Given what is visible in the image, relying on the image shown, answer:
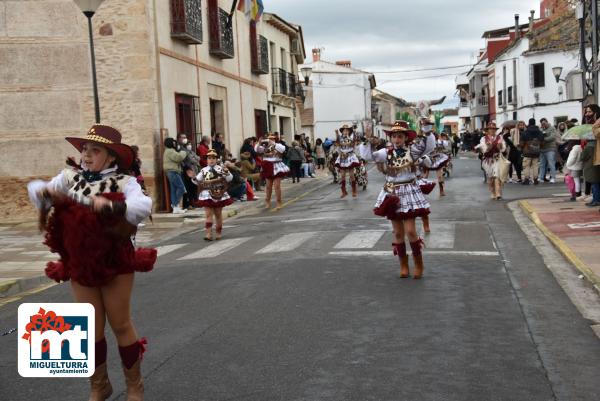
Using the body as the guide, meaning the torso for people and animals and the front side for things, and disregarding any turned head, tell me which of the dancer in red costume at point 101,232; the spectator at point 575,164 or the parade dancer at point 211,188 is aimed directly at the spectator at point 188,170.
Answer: the spectator at point 575,164

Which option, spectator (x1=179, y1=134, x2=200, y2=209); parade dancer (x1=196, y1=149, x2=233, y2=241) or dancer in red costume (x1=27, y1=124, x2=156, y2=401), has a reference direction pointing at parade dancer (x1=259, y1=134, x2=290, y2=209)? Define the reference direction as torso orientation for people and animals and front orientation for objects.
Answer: the spectator

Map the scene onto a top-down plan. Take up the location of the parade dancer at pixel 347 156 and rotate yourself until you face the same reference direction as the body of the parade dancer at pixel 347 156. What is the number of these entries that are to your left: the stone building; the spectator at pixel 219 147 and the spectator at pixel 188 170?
0

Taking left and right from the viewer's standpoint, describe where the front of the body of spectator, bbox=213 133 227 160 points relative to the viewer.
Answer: facing to the right of the viewer

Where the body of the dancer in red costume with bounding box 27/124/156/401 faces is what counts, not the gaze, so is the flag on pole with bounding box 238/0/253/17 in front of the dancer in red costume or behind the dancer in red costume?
behind

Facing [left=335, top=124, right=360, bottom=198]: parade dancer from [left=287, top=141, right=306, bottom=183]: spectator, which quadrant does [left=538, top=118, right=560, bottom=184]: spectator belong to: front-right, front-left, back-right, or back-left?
front-left

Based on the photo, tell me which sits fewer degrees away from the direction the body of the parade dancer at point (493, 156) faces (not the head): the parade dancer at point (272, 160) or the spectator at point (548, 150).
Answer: the parade dancer

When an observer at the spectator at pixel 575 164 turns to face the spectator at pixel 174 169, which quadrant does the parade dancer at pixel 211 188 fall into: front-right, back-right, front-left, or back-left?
front-left

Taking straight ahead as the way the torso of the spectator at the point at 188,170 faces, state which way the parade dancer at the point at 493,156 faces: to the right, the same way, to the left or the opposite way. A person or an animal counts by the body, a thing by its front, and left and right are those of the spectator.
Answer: to the right

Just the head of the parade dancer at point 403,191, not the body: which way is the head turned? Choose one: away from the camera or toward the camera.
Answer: toward the camera

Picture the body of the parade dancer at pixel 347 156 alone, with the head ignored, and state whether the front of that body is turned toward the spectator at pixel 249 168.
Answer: no

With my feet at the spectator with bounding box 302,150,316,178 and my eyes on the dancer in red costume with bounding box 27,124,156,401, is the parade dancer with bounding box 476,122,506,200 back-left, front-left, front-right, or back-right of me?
front-left

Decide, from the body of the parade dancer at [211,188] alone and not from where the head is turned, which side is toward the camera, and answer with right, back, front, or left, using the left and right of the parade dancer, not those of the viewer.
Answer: front

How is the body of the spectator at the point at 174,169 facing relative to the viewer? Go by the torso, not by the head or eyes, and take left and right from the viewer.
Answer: facing to the right of the viewer

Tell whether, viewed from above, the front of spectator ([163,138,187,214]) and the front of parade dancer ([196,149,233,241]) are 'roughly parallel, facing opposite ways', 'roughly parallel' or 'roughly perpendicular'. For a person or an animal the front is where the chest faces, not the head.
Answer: roughly perpendicular

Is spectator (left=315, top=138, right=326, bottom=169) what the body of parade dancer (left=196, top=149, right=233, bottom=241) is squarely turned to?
no

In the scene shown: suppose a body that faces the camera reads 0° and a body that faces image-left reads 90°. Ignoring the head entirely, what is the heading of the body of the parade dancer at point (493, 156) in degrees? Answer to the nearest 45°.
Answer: approximately 0°

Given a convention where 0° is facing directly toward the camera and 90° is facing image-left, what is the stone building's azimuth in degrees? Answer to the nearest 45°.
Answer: approximately 315°
